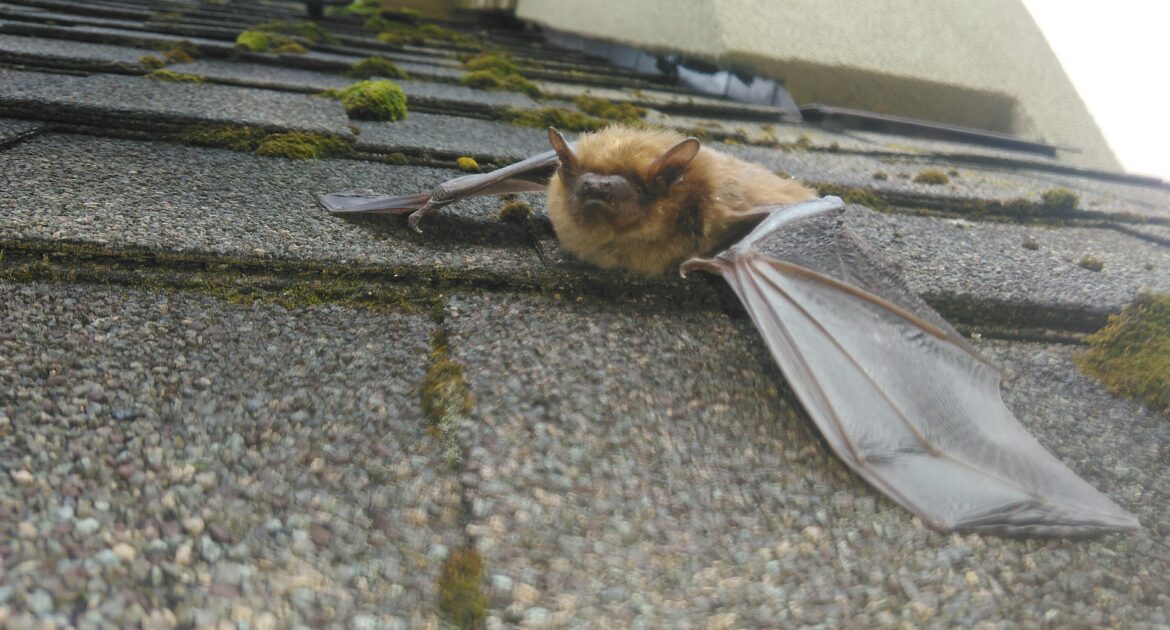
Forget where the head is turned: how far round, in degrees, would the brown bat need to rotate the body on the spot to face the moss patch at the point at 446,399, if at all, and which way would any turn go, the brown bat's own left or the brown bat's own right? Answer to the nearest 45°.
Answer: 0° — it already faces it

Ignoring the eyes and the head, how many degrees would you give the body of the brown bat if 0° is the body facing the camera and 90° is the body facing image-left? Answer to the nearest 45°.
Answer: approximately 45°

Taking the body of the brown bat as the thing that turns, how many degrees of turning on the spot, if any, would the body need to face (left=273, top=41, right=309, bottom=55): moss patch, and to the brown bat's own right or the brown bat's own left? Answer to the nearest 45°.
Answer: approximately 90° to the brown bat's own right

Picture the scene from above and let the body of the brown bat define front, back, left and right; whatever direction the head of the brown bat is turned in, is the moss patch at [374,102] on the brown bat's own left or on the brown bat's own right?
on the brown bat's own right

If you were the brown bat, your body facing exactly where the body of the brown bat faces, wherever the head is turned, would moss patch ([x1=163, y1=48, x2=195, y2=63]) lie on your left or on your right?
on your right

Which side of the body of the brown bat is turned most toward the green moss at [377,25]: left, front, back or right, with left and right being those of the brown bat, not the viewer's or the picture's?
right

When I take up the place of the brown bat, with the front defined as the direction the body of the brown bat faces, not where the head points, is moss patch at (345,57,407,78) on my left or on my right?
on my right

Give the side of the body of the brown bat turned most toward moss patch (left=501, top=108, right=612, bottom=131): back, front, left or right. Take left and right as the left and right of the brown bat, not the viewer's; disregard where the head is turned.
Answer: right
